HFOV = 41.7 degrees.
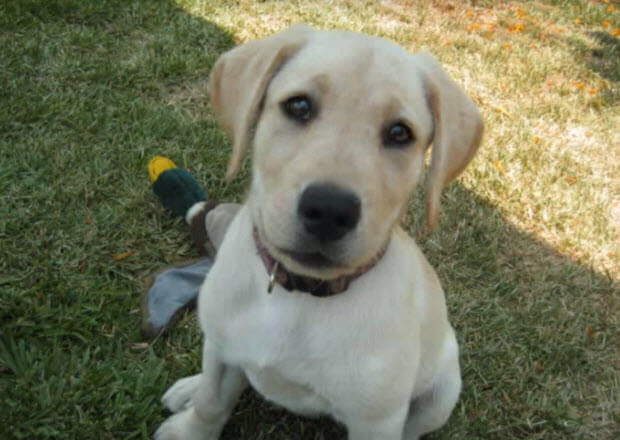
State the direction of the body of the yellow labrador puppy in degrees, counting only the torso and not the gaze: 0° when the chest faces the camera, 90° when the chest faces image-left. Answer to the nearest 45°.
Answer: approximately 0°

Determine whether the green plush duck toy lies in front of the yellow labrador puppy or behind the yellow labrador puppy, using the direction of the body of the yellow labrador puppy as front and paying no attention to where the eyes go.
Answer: behind
